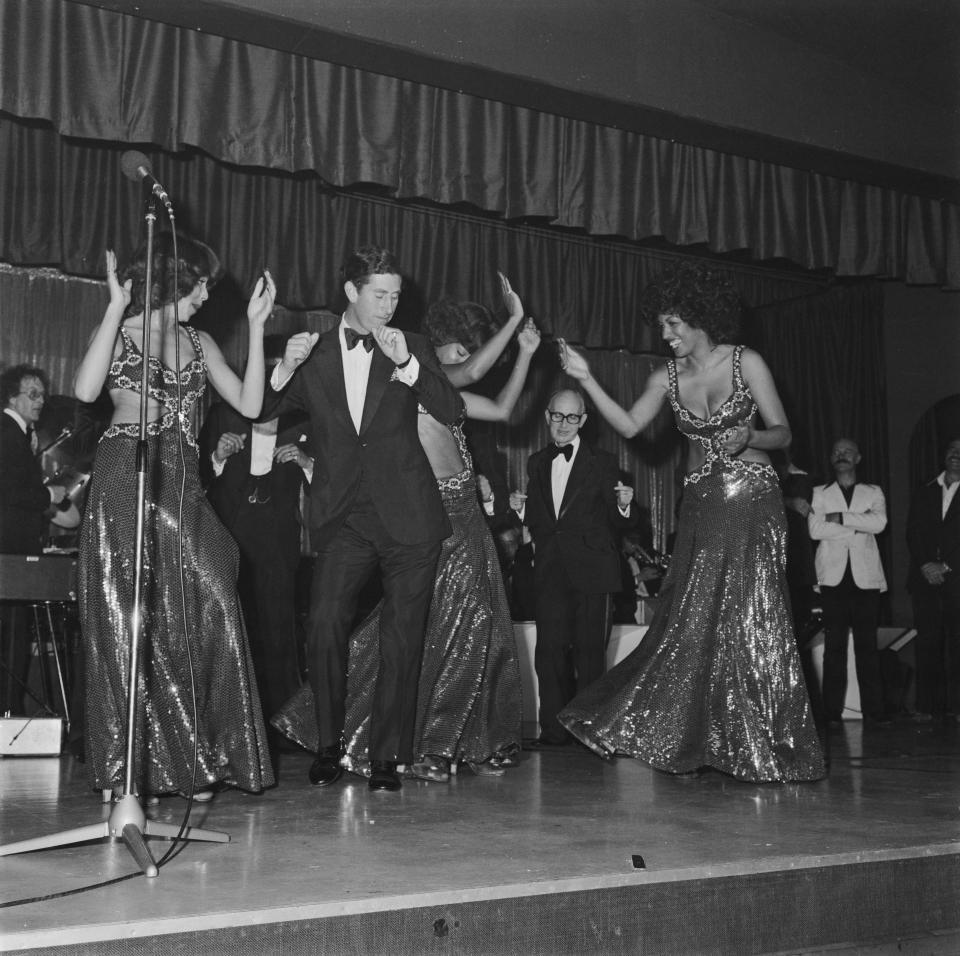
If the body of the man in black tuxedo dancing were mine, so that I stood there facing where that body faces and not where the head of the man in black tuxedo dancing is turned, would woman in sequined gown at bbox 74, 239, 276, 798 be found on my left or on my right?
on my right

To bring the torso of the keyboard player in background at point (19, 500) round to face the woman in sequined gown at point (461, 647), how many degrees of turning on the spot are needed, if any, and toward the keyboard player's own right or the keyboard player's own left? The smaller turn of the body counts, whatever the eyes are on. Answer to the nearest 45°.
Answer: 0° — they already face them

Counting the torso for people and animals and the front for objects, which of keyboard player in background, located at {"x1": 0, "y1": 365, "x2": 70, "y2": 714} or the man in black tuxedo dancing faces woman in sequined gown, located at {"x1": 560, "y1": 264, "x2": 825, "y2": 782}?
the keyboard player in background

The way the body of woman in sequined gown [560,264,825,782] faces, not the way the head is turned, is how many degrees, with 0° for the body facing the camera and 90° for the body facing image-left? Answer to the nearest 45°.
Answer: approximately 45°

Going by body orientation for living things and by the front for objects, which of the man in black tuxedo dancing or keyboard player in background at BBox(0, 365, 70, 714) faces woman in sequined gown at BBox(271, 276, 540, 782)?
the keyboard player in background
